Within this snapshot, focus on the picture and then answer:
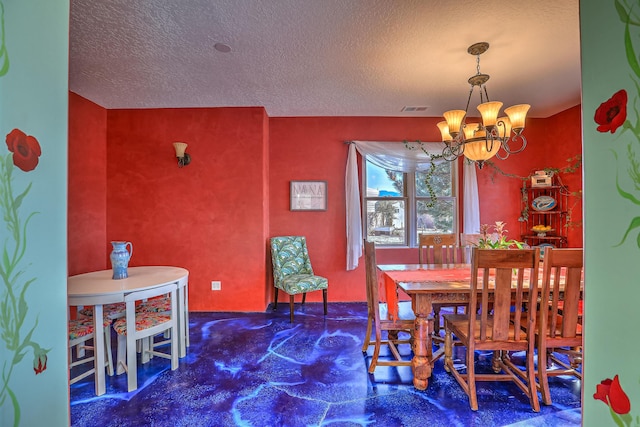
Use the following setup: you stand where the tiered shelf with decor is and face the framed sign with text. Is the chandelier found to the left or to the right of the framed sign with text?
left

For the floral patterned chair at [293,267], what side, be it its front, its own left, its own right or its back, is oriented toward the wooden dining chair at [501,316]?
front

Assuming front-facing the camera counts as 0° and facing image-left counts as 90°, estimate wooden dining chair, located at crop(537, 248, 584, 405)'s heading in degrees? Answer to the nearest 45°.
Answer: approximately 135°

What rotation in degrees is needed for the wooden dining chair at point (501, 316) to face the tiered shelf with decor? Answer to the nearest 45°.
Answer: approximately 45° to its right

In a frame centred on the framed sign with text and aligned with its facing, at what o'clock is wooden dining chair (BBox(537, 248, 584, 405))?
The wooden dining chair is roughly at 11 o'clock from the framed sign with text.

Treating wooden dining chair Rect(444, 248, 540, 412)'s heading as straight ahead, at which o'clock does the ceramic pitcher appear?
The ceramic pitcher is roughly at 10 o'clock from the wooden dining chair.

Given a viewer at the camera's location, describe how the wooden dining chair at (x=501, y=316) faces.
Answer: facing away from the viewer and to the left of the viewer

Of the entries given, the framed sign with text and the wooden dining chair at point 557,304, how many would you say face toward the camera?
1

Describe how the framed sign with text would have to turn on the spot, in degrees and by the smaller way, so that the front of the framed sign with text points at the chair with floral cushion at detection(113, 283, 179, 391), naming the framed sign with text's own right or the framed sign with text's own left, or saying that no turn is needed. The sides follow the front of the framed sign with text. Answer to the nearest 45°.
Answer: approximately 45° to the framed sign with text's own right
